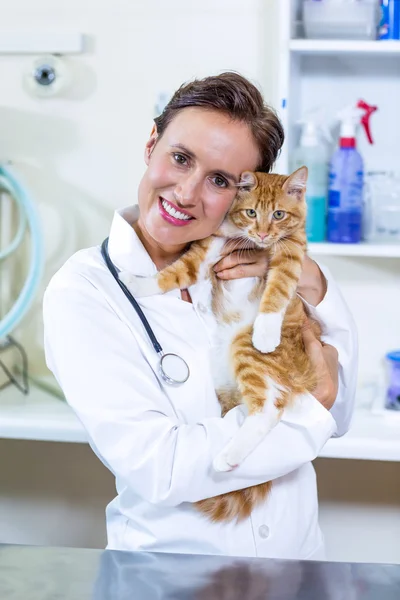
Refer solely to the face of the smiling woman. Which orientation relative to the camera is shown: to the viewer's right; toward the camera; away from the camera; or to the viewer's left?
toward the camera

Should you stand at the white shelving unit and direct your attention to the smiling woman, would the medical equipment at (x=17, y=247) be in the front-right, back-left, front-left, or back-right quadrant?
front-right

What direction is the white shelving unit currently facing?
toward the camera

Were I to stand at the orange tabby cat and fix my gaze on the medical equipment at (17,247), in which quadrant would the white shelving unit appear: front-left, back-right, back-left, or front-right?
front-right

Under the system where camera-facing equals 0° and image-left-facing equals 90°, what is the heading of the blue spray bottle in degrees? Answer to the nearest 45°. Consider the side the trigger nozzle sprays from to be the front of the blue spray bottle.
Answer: approximately 270°

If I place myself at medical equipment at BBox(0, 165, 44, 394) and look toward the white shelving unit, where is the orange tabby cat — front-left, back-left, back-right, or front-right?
front-right

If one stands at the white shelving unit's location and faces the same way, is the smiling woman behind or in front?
in front

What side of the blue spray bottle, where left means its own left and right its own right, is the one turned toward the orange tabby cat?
right

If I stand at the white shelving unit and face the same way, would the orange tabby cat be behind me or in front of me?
in front

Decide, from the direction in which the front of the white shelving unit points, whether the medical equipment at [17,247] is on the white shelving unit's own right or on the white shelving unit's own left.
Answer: on the white shelving unit's own right

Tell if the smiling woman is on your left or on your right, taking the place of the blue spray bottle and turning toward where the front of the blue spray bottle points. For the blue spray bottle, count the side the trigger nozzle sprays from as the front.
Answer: on your right

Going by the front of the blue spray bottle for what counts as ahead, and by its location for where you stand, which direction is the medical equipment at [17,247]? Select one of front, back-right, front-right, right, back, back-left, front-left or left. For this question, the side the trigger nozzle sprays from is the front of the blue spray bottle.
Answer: back

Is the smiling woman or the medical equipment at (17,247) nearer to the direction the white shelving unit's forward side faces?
the smiling woman
